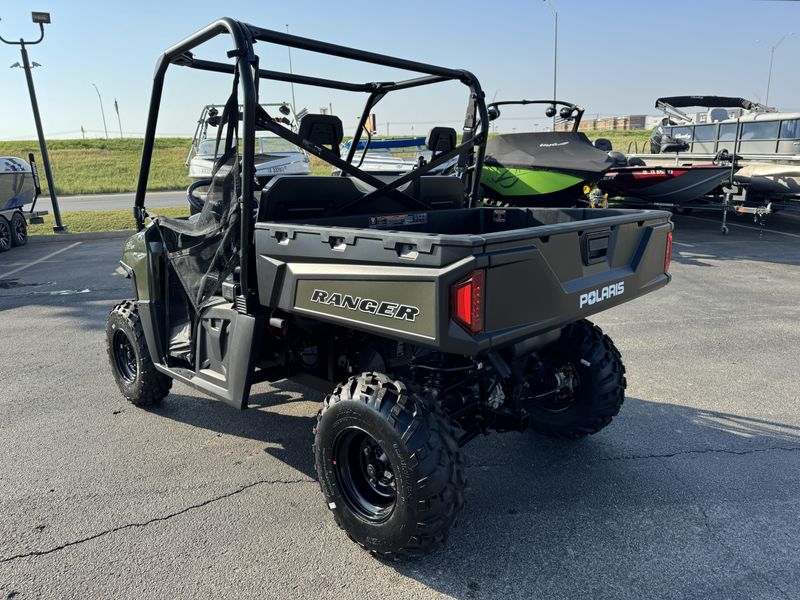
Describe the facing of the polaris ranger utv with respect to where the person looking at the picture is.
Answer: facing away from the viewer and to the left of the viewer

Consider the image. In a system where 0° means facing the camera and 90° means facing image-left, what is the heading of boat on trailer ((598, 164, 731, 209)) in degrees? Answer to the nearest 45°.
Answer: approximately 315°

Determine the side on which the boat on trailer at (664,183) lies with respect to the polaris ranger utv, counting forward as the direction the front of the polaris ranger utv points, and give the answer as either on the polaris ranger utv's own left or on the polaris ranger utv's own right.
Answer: on the polaris ranger utv's own right
